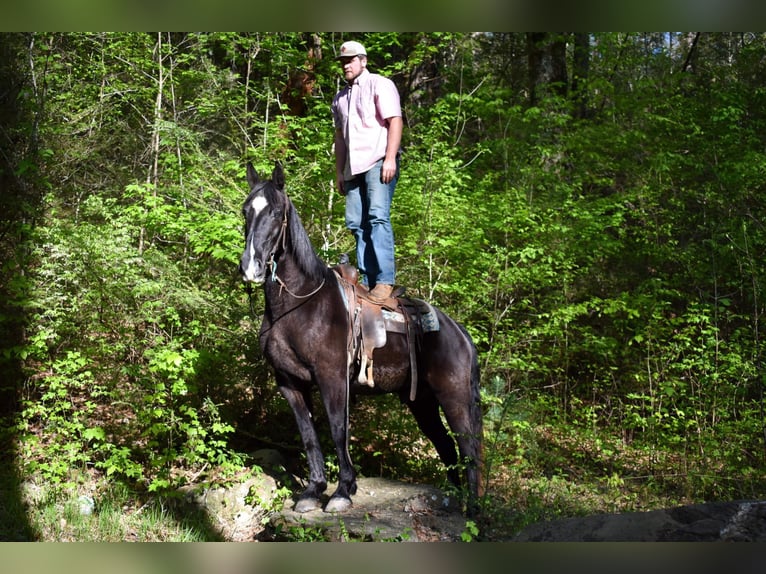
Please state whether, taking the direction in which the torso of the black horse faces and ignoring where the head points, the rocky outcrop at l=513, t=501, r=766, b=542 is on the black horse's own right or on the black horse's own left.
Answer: on the black horse's own left

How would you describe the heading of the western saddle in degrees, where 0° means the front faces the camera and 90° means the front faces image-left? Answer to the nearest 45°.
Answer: approximately 45°

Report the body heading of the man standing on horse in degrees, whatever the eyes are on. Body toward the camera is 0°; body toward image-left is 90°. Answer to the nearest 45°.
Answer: approximately 45°

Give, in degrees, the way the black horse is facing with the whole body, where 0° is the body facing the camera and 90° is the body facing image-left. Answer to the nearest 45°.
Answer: approximately 45°
